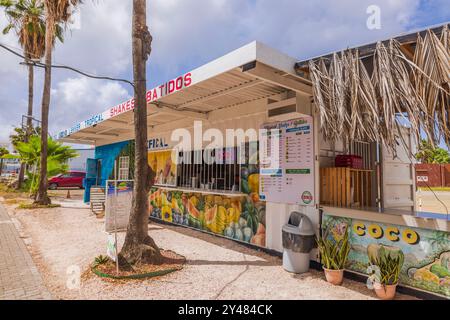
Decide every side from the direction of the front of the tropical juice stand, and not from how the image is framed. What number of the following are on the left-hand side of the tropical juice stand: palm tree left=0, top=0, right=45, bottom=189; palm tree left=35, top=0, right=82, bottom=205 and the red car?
0

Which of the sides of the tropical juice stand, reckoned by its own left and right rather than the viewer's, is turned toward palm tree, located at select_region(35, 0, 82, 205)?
right

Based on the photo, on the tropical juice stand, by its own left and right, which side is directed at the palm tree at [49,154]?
right

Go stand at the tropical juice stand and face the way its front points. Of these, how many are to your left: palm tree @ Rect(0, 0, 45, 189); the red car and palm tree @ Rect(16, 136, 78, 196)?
0

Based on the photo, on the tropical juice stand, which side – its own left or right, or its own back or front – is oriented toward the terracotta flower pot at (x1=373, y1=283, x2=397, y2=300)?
left

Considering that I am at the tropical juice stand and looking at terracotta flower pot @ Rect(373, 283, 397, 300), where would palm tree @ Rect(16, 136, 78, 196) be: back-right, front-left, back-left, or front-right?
back-right

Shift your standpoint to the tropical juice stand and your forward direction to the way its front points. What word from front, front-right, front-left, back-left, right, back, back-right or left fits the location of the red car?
right

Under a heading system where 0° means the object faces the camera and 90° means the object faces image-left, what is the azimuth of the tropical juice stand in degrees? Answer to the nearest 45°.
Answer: approximately 45°

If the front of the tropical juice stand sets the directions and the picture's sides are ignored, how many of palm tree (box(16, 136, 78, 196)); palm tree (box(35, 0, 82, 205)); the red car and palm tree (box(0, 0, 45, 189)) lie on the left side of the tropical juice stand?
0

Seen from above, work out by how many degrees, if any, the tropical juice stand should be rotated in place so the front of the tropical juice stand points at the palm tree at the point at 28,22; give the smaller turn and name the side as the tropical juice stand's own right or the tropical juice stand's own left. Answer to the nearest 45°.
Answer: approximately 90° to the tropical juice stand's own right

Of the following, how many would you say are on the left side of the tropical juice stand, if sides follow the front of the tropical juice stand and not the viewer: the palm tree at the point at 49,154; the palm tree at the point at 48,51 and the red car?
0
